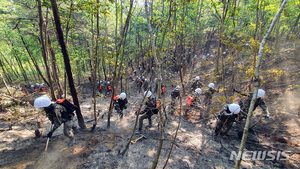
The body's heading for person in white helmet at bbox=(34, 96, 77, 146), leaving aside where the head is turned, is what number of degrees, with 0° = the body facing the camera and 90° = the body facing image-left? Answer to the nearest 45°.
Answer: approximately 90°

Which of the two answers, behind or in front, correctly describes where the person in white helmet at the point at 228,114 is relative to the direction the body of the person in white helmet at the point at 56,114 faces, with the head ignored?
behind
